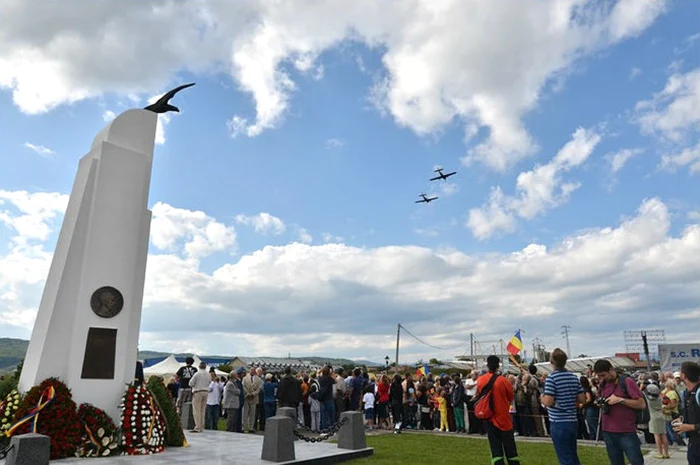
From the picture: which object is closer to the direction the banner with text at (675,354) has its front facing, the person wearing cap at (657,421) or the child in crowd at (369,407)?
the person wearing cap

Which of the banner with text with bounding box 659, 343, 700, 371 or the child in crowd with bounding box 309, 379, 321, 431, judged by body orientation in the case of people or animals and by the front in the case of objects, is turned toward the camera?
the banner with text

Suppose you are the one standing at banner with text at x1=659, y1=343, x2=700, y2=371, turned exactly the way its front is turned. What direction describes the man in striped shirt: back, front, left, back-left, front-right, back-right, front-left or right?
front

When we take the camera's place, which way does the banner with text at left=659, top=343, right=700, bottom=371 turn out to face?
facing the viewer

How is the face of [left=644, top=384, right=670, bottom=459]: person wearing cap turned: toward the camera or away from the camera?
away from the camera

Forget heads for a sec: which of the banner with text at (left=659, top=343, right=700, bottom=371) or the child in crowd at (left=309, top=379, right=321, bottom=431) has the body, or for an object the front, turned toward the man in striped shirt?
the banner with text

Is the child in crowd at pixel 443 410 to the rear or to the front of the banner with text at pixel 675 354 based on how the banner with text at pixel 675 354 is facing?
to the front

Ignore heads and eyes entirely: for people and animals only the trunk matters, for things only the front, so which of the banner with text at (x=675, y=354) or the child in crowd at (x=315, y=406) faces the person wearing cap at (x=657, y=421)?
the banner with text
